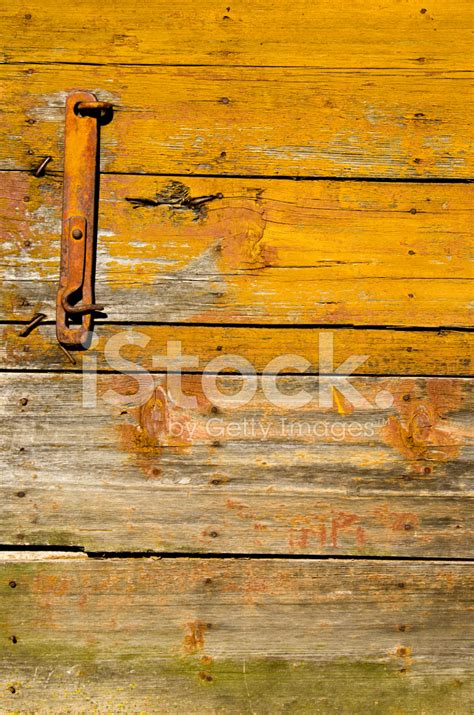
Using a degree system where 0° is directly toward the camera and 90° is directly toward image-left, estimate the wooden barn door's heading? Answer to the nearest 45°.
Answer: approximately 0°
